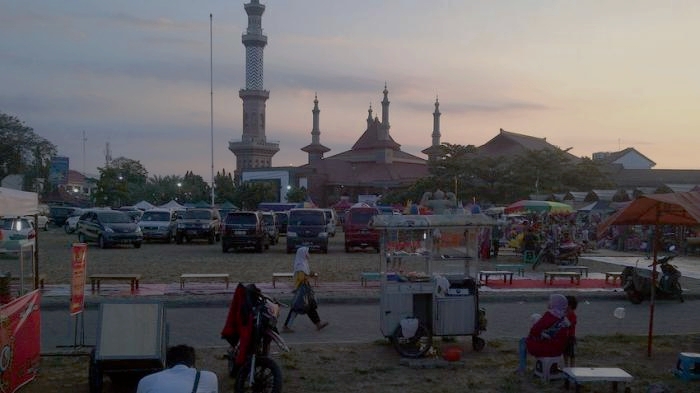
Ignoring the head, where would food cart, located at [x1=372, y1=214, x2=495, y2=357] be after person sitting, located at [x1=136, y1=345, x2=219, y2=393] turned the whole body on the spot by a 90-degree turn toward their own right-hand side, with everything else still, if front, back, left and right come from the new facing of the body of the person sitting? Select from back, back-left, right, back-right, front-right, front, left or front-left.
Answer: front-left

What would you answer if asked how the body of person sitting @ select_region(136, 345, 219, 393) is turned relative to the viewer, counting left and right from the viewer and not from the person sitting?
facing away from the viewer

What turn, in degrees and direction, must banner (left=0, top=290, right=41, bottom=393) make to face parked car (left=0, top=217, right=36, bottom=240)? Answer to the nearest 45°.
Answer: approximately 135° to its left

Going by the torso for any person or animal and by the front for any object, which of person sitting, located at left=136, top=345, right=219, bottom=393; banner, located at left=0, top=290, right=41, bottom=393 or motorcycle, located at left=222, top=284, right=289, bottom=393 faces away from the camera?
the person sitting

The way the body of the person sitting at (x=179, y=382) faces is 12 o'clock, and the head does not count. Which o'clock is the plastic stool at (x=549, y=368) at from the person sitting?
The plastic stool is roughly at 2 o'clock from the person sitting.

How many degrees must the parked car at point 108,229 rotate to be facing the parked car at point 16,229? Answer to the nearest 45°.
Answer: approximately 90° to its right

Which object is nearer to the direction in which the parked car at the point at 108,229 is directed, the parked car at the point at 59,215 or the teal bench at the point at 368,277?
the teal bench

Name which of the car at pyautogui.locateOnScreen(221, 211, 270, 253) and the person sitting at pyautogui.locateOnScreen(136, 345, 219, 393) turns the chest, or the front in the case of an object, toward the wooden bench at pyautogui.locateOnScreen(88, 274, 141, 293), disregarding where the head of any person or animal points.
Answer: the person sitting

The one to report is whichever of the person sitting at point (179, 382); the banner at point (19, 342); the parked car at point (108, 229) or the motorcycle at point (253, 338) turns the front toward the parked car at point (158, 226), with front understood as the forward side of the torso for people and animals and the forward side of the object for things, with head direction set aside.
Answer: the person sitting
